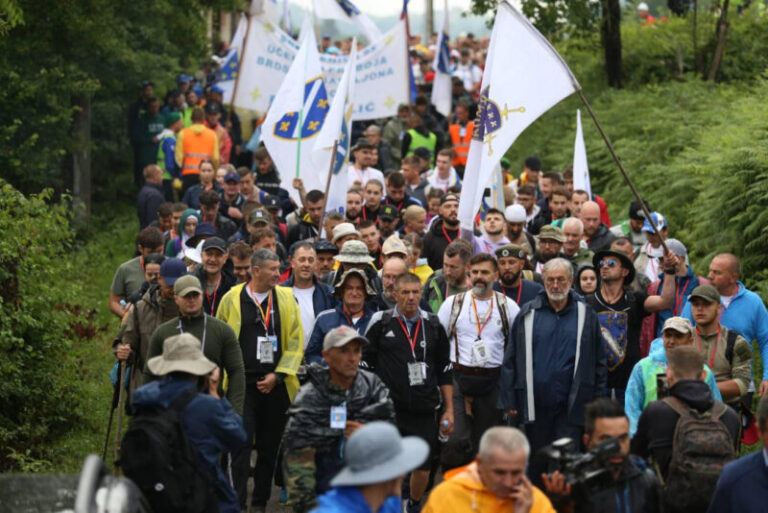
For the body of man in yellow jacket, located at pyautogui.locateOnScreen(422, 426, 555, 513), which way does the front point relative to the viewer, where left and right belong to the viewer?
facing the viewer and to the right of the viewer

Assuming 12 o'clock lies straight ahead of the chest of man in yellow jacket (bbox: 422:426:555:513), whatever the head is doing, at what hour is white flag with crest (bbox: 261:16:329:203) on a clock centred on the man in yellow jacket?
The white flag with crest is roughly at 7 o'clock from the man in yellow jacket.

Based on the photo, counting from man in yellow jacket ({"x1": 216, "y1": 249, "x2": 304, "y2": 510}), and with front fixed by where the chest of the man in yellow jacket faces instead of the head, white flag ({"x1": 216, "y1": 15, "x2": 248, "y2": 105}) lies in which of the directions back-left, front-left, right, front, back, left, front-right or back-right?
back

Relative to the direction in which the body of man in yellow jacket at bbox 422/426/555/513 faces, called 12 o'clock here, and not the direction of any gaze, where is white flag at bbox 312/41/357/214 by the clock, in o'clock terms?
The white flag is roughly at 7 o'clock from the man in yellow jacket.

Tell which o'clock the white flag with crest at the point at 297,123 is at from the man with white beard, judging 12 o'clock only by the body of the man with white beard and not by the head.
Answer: The white flag with crest is roughly at 5 o'clock from the man with white beard.

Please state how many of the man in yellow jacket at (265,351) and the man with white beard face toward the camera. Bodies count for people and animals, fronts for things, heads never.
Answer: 2

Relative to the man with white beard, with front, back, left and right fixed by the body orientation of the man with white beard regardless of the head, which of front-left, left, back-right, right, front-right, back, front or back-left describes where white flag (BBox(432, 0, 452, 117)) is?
back

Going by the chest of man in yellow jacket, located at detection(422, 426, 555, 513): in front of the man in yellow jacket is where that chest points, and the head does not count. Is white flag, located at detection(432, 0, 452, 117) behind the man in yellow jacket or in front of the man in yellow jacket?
behind

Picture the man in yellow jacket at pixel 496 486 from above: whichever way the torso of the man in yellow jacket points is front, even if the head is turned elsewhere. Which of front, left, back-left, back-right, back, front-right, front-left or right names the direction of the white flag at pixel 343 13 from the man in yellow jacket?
back-left

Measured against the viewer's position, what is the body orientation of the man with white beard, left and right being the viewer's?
facing the viewer

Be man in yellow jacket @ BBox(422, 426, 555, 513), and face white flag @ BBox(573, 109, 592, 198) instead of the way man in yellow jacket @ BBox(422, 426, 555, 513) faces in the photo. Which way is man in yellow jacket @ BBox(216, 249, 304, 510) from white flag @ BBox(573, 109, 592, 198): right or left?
left

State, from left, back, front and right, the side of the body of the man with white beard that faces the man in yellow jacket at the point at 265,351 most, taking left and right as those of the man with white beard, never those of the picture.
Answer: right

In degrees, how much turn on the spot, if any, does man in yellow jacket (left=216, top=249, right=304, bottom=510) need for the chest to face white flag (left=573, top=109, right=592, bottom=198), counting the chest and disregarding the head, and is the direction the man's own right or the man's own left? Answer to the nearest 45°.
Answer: approximately 135° to the man's own left

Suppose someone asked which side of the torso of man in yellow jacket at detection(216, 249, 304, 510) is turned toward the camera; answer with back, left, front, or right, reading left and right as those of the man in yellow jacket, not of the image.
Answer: front
